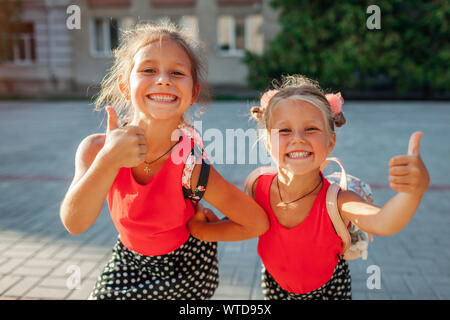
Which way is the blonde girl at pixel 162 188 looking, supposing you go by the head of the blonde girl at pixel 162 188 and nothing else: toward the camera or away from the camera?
toward the camera

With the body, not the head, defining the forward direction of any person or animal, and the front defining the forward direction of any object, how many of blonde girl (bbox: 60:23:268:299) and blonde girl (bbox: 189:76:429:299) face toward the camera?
2

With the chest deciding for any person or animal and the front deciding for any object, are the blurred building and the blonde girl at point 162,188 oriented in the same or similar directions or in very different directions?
same or similar directions

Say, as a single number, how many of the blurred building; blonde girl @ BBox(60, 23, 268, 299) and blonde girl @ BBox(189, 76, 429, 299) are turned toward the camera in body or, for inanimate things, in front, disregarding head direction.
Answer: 3

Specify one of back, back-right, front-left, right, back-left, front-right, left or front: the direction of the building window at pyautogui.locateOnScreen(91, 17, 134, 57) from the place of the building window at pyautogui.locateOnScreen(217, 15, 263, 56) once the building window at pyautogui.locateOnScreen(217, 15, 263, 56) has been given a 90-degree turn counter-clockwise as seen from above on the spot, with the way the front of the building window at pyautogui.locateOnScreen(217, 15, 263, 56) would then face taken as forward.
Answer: back

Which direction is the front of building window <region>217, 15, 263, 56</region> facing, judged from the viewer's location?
facing the viewer

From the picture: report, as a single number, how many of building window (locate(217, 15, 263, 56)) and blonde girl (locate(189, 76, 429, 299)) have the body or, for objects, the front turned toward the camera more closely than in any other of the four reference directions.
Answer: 2

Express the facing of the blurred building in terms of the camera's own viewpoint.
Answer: facing the viewer

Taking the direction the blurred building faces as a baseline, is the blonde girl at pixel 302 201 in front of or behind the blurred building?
in front

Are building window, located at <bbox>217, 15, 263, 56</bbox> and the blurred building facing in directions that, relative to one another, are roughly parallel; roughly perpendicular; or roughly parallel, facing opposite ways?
roughly parallel

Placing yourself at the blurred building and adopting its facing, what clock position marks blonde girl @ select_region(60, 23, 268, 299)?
The blonde girl is roughly at 12 o'clock from the blurred building.
